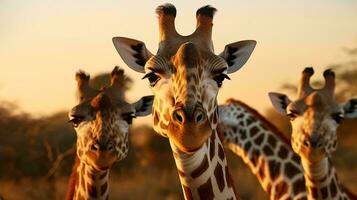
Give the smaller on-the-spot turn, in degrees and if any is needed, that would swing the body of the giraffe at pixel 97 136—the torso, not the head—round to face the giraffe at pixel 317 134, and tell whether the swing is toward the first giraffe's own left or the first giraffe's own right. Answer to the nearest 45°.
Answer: approximately 90° to the first giraffe's own left

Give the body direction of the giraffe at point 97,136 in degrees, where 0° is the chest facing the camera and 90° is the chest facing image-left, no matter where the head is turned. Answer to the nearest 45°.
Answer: approximately 0°

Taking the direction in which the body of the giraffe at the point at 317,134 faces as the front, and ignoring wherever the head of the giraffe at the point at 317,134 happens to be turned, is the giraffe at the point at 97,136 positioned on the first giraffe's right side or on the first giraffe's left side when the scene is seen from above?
on the first giraffe's right side

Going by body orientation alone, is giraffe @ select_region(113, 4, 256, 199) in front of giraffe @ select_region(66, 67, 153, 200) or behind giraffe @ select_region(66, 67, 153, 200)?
in front
